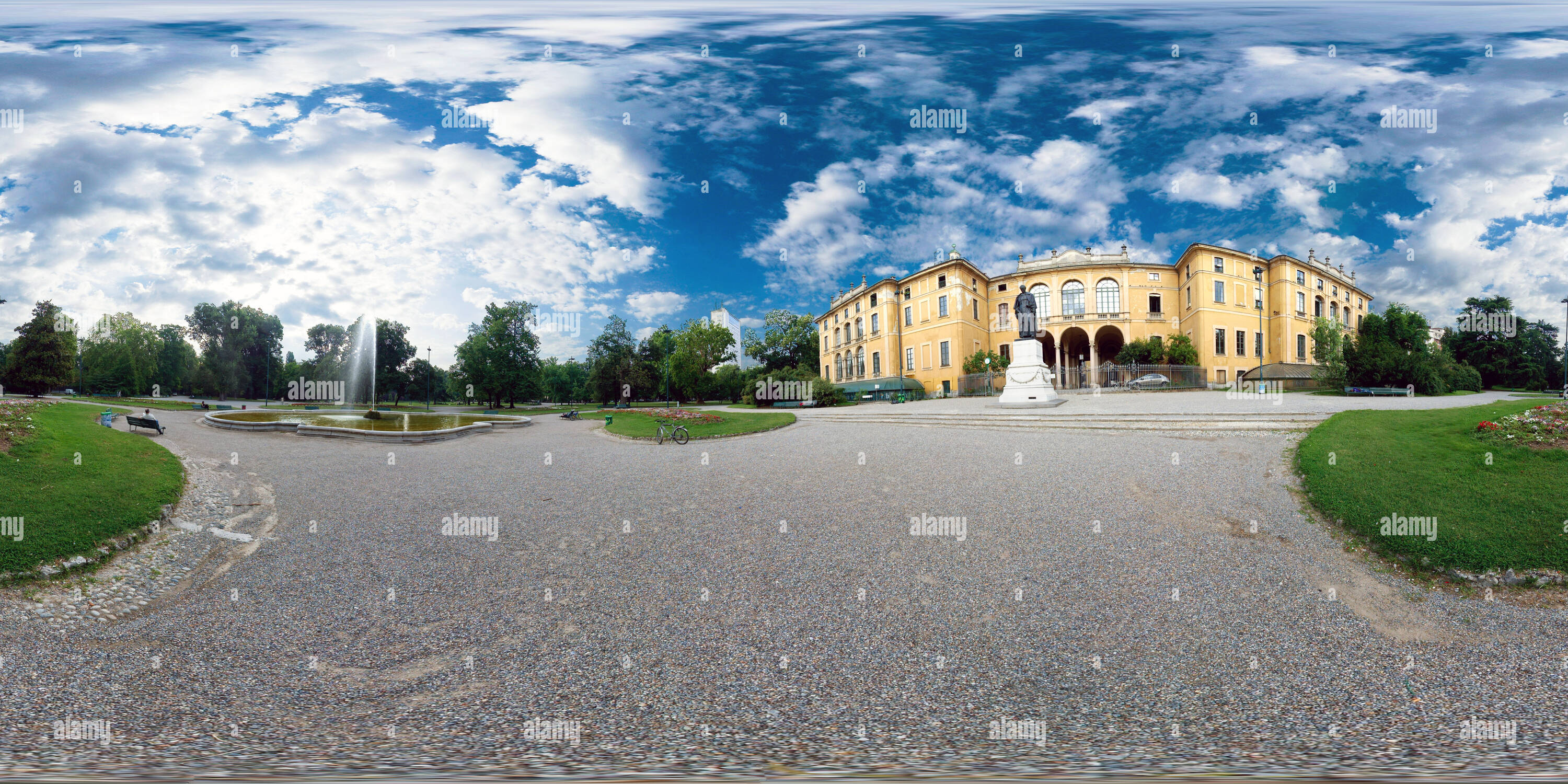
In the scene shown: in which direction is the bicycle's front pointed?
to the viewer's left

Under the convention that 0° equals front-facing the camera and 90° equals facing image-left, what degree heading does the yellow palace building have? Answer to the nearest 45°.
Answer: approximately 0°

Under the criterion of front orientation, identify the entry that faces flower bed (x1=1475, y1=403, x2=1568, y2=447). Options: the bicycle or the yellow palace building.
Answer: the yellow palace building

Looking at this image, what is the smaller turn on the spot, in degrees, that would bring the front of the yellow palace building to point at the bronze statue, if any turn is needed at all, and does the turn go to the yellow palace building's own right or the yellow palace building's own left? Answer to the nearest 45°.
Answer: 0° — it already faces it

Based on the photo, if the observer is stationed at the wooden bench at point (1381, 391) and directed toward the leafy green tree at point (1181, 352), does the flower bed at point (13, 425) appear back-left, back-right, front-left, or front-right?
back-left

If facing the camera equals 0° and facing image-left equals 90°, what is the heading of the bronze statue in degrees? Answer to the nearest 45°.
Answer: approximately 0°

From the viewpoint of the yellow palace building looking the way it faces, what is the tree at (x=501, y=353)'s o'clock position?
The tree is roughly at 2 o'clock from the yellow palace building.

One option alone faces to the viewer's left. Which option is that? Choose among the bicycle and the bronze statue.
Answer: the bicycle
